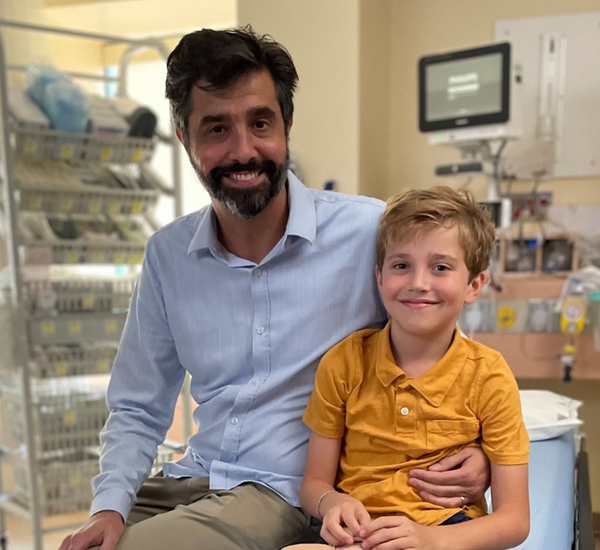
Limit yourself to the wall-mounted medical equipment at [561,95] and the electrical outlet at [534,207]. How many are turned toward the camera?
2

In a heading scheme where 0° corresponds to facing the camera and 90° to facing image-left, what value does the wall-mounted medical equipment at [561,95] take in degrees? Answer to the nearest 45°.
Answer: approximately 0°

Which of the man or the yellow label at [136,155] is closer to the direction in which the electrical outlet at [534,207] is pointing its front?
the man

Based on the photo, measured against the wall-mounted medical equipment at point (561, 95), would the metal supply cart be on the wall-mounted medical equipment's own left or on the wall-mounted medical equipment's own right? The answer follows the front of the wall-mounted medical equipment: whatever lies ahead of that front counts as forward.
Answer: on the wall-mounted medical equipment's own right

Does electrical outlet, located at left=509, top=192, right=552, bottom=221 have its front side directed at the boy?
yes

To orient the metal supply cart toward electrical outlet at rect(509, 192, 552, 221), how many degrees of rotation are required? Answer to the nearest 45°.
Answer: approximately 45° to its left

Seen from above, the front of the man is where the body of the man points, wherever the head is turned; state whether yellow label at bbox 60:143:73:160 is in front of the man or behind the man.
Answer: behind
